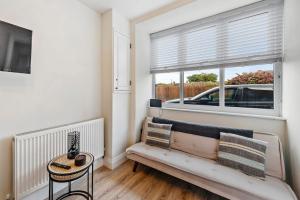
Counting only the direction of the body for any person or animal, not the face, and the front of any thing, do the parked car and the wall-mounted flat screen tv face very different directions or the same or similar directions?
very different directions

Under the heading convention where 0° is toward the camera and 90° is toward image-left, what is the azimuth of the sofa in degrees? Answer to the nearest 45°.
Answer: approximately 45°

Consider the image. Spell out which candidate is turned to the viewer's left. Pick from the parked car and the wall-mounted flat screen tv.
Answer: the parked car

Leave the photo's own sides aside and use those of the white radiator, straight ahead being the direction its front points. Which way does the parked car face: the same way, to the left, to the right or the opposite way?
the opposite way

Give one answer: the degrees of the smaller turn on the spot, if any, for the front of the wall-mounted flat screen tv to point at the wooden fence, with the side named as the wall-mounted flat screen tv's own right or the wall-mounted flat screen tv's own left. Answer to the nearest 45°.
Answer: approximately 45° to the wall-mounted flat screen tv's own left

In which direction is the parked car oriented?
to the viewer's left

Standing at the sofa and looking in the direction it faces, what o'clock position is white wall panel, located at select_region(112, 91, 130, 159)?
The white wall panel is roughly at 2 o'clock from the sofa.
